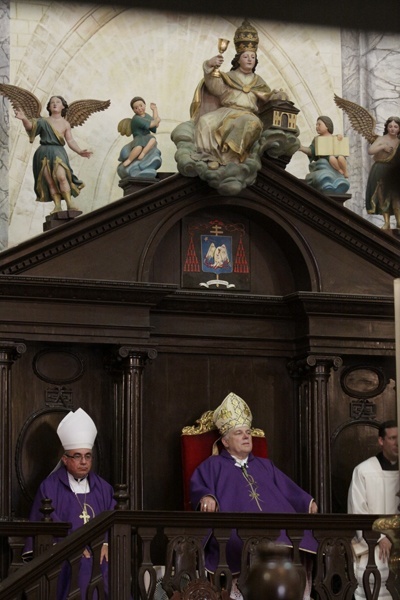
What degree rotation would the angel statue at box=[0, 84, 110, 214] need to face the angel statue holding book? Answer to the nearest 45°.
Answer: approximately 90° to its left

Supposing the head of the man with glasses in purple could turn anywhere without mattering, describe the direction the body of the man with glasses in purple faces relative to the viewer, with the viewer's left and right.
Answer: facing the viewer and to the right of the viewer

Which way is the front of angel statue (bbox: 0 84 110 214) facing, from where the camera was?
facing the viewer

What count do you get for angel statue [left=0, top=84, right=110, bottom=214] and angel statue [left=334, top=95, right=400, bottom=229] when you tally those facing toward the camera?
2

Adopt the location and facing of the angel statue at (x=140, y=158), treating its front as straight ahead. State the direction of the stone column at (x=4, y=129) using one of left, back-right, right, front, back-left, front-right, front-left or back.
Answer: back

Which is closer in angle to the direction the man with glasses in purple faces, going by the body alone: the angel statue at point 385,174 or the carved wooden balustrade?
the carved wooden balustrade

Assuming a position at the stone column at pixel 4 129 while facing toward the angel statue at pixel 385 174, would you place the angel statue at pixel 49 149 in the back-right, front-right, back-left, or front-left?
front-right

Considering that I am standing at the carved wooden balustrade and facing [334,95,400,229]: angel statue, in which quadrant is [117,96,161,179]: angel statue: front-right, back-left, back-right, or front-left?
front-left

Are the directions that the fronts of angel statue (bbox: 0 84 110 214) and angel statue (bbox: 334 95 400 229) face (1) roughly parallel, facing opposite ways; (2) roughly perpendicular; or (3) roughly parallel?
roughly parallel

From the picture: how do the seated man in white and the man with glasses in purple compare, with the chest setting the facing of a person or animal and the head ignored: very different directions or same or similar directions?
same or similar directions

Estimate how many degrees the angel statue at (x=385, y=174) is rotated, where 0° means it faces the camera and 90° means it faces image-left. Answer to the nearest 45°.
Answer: approximately 0°
